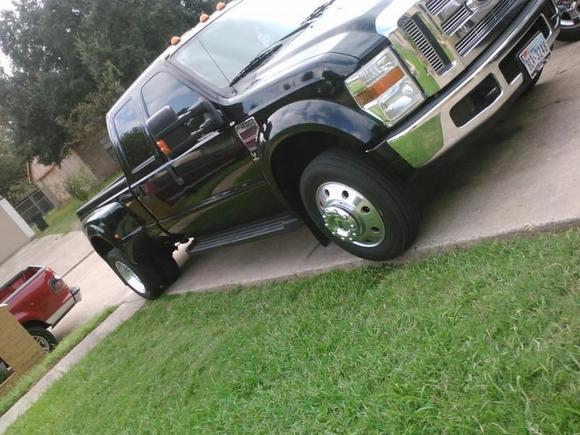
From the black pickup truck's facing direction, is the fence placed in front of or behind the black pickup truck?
behind

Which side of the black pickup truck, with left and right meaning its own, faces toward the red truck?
back

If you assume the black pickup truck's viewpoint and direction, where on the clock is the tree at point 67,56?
The tree is roughly at 7 o'clock from the black pickup truck.

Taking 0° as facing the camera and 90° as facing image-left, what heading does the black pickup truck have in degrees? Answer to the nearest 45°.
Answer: approximately 315°

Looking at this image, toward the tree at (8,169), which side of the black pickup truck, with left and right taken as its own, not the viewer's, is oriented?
back
